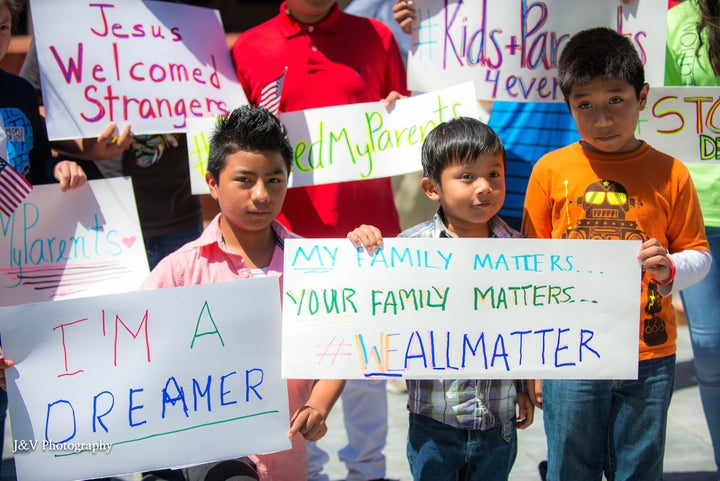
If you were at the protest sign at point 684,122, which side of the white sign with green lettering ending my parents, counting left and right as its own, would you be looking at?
left

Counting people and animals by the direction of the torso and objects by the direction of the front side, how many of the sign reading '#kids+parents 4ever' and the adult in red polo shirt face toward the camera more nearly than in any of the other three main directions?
2

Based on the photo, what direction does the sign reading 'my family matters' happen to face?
toward the camera

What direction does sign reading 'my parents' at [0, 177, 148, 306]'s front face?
toward the camera

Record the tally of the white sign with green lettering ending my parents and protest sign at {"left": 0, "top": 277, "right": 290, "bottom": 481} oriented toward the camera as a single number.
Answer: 2

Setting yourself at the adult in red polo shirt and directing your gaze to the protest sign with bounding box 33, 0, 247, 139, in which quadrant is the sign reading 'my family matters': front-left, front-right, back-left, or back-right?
back-left

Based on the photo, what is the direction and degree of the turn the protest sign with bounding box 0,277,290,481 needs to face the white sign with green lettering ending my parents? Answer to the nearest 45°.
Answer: approximately 135° to its left

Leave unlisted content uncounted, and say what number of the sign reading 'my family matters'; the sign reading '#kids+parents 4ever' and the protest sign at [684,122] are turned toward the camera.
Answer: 3

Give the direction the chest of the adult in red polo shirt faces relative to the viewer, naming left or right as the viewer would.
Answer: facing the viewer
